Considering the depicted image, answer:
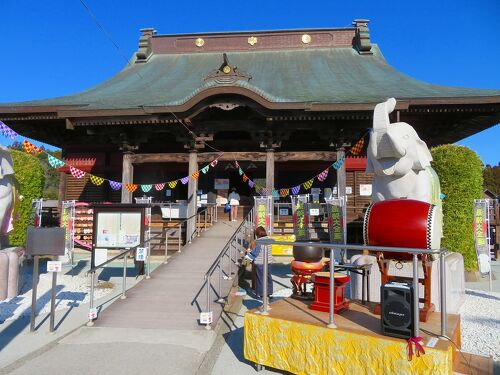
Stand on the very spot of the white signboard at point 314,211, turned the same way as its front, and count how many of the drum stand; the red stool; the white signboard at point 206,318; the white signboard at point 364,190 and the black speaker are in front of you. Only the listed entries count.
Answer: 4

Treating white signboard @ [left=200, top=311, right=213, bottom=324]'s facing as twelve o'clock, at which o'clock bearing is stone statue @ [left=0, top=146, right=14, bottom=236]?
The stone statue is roughly at 4 o'clock from the white signboard.

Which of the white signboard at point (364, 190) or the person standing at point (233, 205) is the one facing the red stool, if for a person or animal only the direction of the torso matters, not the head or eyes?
the white signboard

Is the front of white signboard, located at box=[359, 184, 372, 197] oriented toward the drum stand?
yes

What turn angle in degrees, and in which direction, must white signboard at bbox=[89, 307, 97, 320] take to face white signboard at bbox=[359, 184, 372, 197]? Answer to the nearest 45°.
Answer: approximately 135° to its left

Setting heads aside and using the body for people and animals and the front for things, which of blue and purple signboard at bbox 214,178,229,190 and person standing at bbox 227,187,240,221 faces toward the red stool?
the blue and purple signboard

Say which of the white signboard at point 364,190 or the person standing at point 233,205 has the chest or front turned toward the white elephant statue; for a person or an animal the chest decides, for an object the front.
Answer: the white signboard
